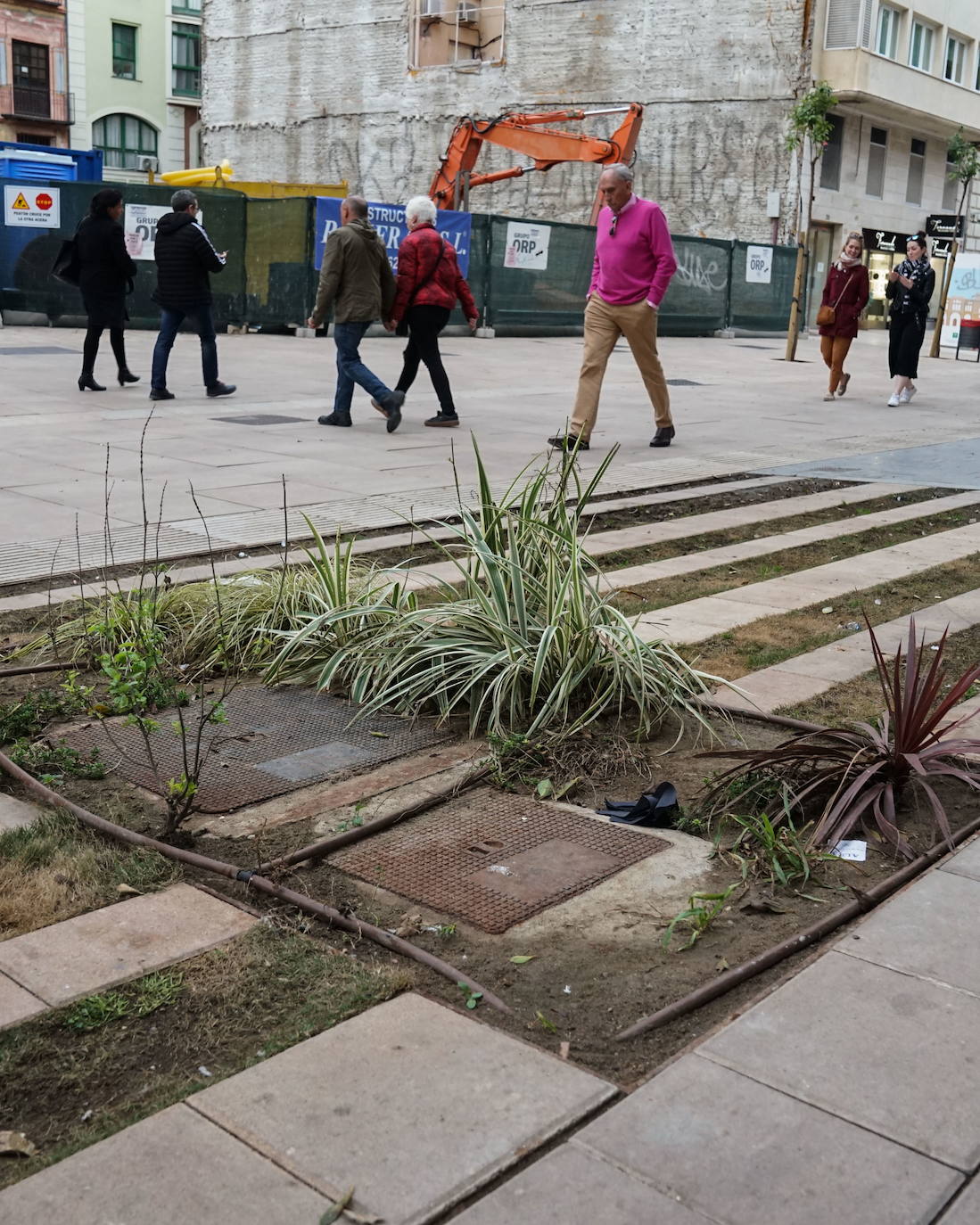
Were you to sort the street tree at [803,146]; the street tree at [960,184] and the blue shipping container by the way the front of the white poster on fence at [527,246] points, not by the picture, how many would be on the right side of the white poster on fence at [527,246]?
1

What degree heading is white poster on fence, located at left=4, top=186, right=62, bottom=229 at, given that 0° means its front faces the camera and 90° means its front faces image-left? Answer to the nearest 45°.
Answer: approximately 0°

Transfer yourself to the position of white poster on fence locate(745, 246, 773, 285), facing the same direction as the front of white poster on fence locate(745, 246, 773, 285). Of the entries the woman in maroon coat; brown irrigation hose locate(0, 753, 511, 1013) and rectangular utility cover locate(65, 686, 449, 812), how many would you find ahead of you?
3

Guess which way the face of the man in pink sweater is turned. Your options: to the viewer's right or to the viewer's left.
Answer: to the viewer's left

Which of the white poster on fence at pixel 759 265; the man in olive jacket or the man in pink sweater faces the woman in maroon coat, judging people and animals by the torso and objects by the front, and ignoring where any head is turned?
the white poster on fence

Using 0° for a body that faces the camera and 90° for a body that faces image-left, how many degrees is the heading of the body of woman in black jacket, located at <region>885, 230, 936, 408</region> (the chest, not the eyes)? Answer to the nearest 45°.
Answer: approximately 45°

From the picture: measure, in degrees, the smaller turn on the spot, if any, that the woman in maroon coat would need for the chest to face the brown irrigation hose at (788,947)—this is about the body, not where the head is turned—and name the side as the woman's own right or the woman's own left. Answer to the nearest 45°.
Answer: approximately 45° to the woman's own left

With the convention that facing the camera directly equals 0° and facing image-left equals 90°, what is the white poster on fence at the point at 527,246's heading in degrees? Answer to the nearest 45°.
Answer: approximately 0°

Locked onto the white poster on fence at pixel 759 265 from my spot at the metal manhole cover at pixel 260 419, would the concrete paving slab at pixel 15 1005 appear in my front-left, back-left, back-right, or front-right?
back-right

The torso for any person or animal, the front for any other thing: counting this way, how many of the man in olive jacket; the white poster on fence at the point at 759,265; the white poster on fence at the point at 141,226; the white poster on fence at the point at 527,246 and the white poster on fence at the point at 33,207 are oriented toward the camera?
4

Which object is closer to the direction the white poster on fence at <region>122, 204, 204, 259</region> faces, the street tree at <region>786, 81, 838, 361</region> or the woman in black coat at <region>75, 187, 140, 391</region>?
the woman in black coat

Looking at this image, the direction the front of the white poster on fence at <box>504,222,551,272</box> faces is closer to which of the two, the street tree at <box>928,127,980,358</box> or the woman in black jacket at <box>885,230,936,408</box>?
the woman in black jacket
